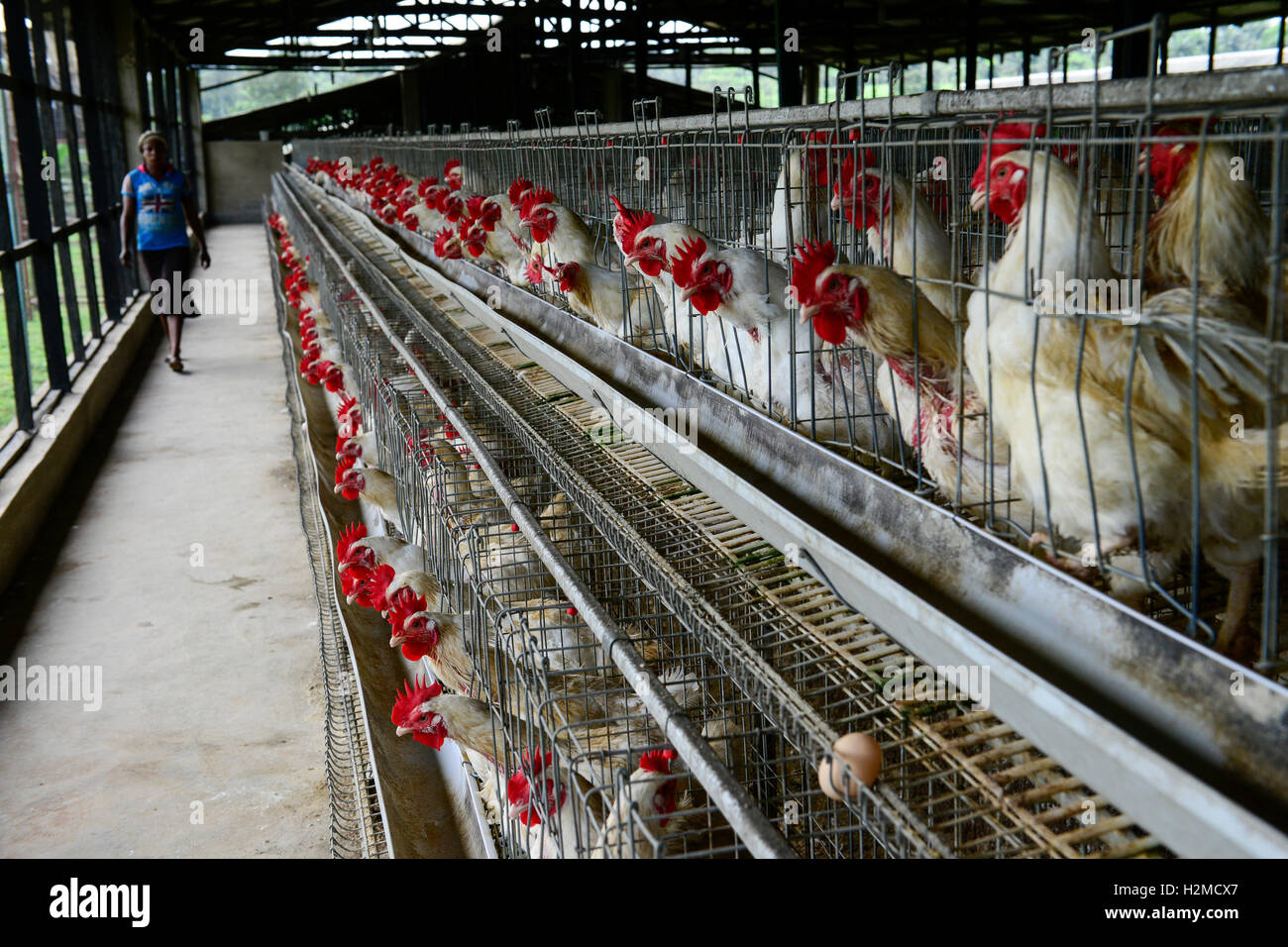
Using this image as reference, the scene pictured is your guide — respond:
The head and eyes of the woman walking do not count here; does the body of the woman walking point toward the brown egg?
yes

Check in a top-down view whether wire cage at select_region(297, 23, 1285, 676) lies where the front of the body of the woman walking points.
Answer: yes

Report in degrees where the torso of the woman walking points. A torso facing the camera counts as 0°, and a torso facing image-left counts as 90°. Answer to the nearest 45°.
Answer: approximately 0°
